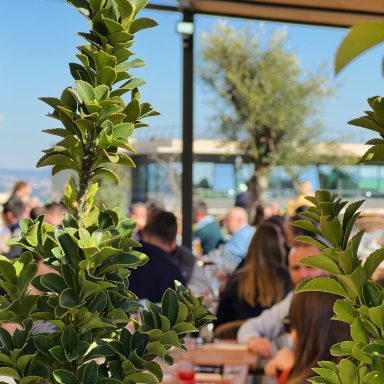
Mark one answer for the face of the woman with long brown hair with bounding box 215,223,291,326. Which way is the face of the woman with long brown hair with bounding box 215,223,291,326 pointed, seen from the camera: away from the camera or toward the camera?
away from the camera

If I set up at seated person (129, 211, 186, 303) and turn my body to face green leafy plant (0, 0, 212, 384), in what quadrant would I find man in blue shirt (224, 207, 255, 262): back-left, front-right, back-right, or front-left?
back-left

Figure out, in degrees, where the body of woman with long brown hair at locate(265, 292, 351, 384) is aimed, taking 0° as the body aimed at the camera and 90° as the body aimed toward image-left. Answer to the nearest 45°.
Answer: approximately 135°

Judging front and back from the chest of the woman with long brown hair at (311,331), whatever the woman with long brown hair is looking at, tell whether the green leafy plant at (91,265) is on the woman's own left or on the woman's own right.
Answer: on the woman's own left
